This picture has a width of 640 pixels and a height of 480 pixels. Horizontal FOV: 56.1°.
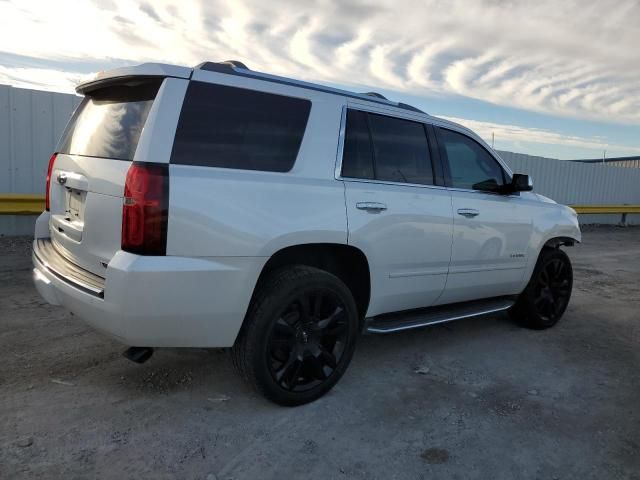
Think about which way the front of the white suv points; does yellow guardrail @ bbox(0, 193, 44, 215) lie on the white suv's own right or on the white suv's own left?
on the white suv's own left

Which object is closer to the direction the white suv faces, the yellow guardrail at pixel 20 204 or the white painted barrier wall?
the white painted barrier wall

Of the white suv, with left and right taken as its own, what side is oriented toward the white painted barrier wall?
front

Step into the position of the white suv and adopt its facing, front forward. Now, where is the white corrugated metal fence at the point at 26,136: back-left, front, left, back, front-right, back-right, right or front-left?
left

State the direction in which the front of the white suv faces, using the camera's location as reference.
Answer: facing away from the viewer and to the right of the viewer
